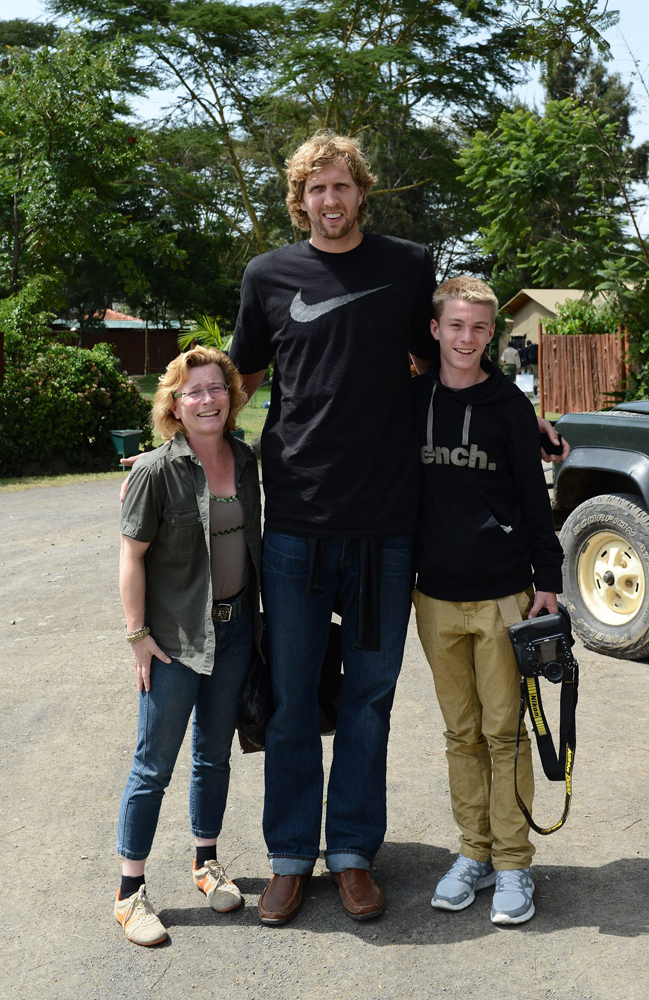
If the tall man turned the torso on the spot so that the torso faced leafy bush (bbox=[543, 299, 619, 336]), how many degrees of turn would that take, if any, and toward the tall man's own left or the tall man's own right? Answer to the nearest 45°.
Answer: approximately 180°

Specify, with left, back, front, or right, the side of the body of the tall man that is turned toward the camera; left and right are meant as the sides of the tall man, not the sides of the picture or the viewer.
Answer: front

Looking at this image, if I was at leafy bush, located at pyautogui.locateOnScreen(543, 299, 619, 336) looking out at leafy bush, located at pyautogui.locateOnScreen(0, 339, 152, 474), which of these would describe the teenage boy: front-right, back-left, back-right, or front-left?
front-left

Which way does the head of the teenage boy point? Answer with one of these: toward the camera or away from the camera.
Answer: toward the camera

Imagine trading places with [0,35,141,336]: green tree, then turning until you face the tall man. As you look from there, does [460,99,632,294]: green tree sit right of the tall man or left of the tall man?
left

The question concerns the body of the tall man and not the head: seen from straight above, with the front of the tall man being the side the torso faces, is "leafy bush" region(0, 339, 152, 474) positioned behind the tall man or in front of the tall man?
behind

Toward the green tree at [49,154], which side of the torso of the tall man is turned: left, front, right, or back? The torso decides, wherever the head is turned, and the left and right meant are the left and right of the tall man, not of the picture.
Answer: back

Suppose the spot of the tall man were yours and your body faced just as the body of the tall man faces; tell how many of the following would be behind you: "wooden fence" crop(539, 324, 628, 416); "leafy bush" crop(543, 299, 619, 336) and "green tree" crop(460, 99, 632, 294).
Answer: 3

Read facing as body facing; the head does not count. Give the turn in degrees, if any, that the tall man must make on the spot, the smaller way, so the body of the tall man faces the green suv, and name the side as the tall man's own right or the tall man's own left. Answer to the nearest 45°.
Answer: approximately 135° to the tall man's own left

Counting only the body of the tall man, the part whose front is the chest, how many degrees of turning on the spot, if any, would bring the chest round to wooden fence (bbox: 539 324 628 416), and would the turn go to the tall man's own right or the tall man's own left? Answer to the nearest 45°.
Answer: approximately 180°
